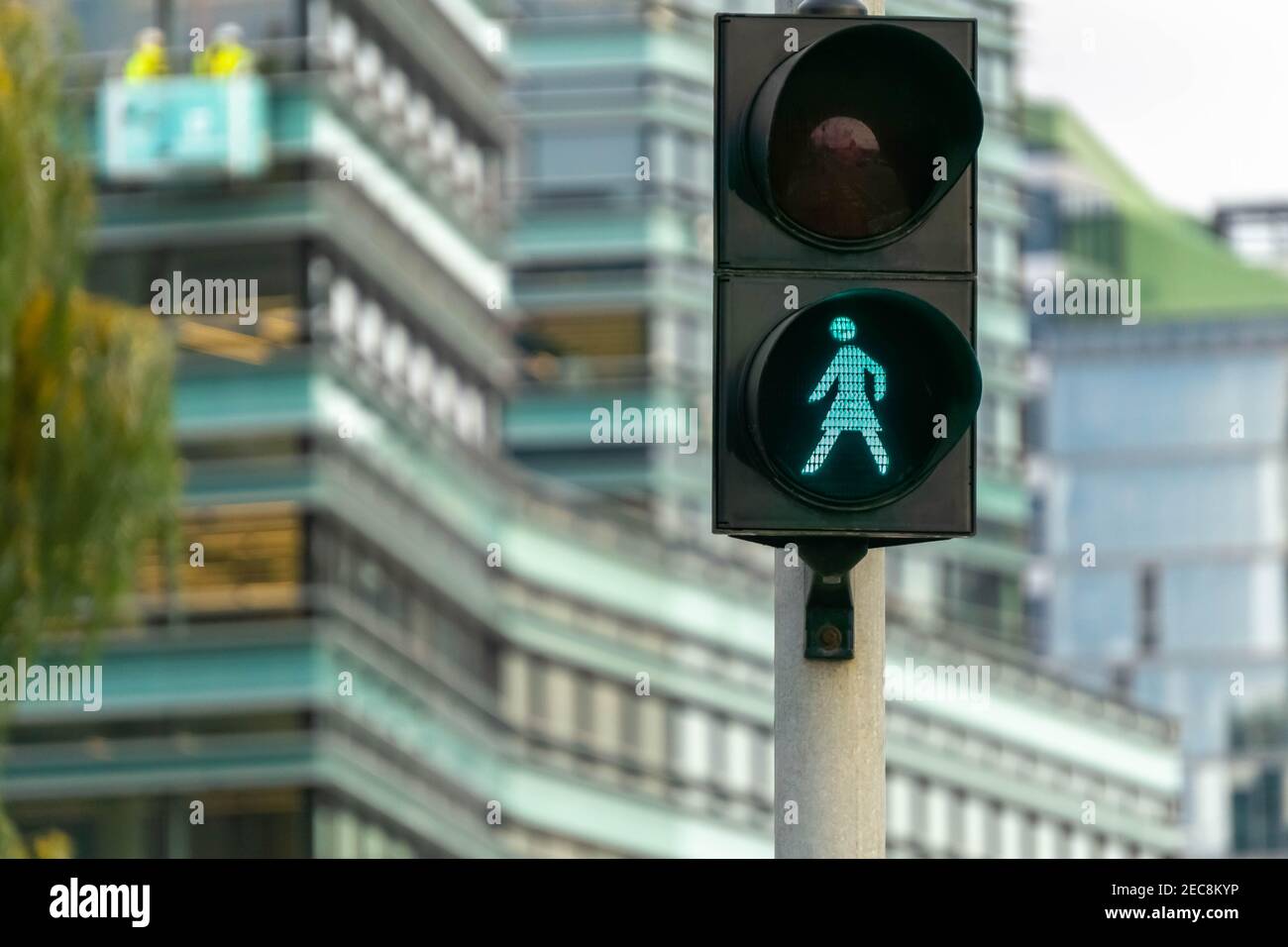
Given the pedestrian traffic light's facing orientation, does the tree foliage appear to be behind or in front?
behind

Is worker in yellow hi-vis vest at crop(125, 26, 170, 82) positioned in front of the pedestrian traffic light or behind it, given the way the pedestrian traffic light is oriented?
behind

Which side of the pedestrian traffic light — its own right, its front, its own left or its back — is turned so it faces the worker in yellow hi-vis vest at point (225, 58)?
back

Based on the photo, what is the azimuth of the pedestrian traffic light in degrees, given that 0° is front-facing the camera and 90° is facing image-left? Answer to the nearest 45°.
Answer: approximately 0°
